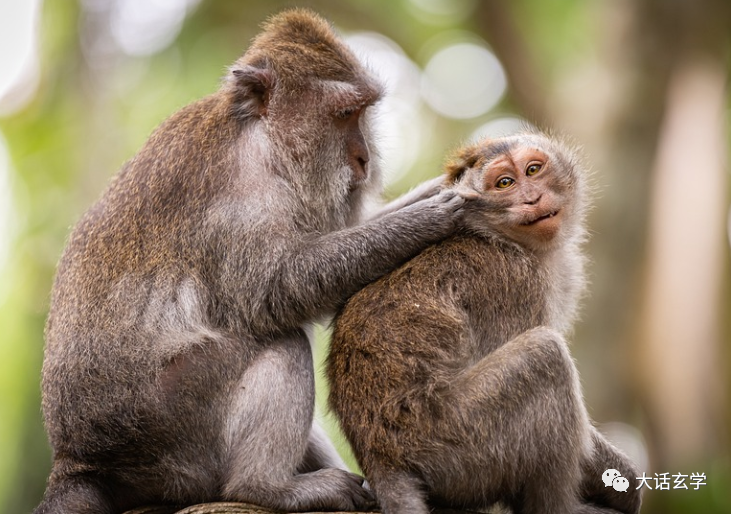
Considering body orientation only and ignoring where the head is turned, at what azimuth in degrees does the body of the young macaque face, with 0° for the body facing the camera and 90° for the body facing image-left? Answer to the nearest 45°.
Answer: approximately 270°

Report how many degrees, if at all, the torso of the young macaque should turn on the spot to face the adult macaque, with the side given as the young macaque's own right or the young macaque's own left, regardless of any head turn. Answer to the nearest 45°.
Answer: approximately 180°

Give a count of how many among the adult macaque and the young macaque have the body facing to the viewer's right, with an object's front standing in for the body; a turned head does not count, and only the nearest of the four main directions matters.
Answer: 2

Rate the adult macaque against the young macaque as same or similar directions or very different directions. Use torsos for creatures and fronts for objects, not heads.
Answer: same or similar directions

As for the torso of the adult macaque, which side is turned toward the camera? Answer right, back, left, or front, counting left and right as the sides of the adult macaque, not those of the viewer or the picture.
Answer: right

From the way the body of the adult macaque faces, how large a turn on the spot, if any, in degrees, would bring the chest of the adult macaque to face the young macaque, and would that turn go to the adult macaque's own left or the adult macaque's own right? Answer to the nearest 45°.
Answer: approximately 45° to the adult macaque's own right
